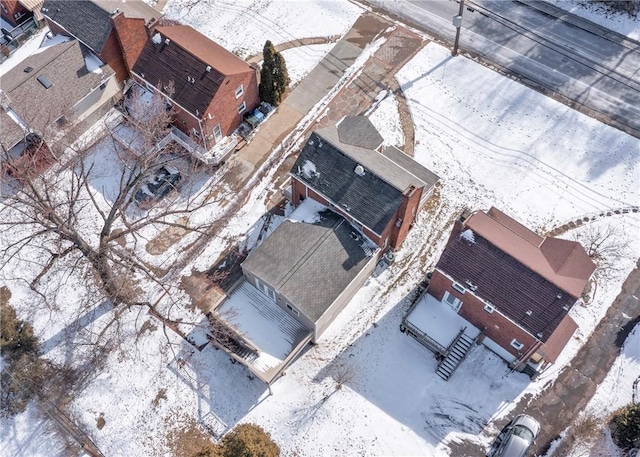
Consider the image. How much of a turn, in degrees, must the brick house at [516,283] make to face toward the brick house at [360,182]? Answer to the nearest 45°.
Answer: approximately 135° to its left

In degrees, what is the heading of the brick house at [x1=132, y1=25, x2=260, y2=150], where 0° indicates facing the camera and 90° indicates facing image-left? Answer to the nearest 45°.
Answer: approximately 225°

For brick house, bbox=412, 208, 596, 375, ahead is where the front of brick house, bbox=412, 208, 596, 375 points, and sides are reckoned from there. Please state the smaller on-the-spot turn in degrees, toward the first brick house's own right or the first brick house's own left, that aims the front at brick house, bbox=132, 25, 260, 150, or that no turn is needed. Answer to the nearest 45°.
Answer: approximately 135° to the first brick house's own left

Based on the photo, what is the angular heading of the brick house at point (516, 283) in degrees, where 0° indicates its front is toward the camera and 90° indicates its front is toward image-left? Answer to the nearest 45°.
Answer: approximately 225°

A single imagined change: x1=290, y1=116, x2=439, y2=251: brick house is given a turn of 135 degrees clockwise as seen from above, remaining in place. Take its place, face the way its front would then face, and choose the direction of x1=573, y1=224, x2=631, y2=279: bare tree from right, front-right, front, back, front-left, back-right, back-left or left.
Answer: left
